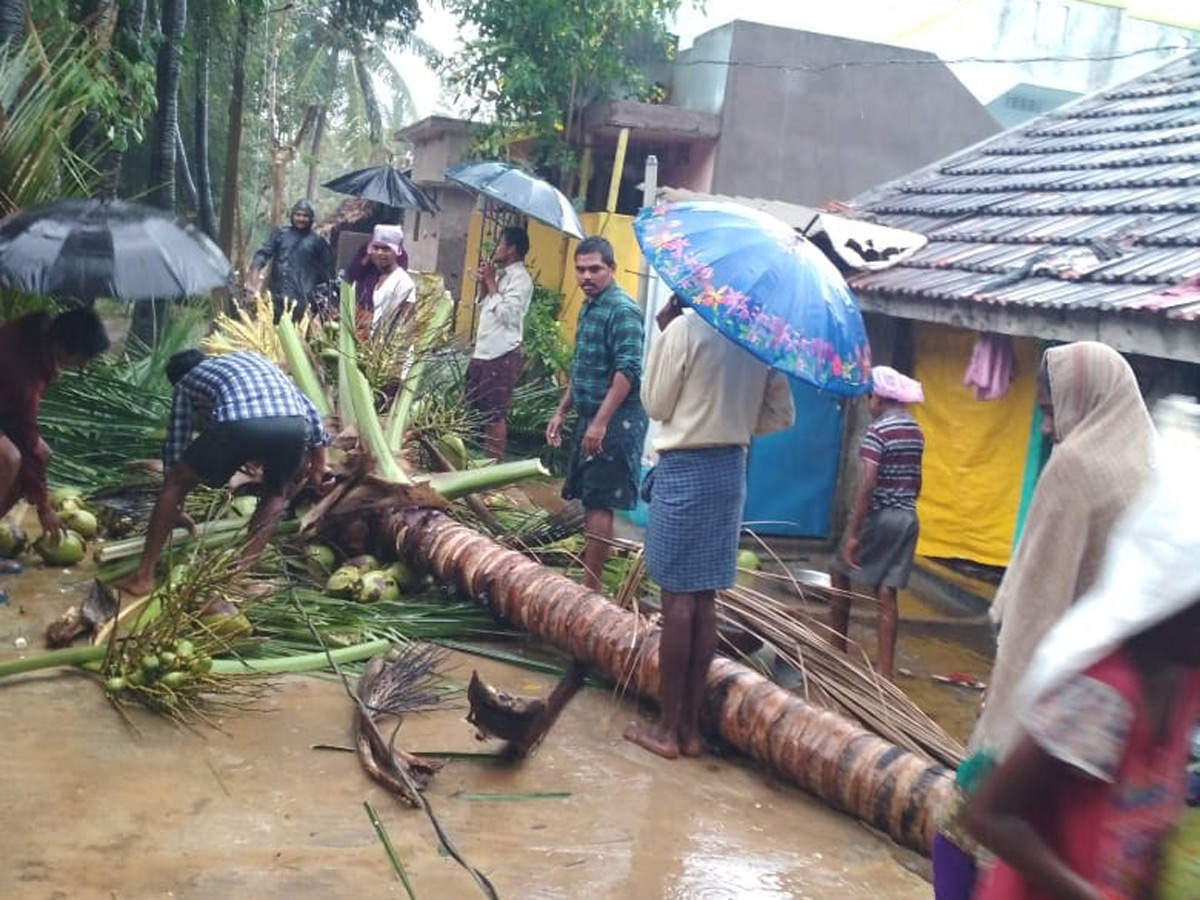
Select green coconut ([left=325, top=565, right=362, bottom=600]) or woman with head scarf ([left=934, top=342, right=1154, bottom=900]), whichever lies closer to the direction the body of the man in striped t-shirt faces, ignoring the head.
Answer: the green coconut

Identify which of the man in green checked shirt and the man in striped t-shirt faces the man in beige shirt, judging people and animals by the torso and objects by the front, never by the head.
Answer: the man in striped t-shirt

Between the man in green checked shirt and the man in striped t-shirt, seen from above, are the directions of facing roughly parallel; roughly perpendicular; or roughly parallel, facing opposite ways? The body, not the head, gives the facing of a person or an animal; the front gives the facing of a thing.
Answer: roughly perpendicular

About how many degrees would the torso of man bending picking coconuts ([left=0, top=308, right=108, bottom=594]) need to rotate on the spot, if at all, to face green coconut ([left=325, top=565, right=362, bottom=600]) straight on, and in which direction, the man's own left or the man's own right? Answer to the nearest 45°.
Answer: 0° — they already face it

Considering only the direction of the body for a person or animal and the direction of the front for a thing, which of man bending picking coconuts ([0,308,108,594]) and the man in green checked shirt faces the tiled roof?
the man bending picking coconuts

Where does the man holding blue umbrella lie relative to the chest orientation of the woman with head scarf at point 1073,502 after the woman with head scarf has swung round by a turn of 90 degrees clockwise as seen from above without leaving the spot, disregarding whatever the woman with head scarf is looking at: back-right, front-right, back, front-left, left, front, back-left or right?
front-left

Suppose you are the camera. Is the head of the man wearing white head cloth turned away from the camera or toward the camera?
toward the camera

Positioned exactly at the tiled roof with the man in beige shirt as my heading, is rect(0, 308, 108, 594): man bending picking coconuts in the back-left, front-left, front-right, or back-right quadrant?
front-left

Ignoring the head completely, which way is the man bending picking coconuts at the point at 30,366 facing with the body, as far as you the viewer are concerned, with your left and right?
facing to the right of the viewer

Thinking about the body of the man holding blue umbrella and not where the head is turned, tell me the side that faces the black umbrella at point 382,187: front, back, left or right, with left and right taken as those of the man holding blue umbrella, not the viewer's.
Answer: front

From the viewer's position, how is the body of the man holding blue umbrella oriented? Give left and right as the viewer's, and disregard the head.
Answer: facing away from the viewer and to the left of the viewer

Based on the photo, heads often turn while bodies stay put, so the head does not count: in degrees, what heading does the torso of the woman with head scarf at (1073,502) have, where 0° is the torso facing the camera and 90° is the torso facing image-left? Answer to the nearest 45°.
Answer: approximately 90°

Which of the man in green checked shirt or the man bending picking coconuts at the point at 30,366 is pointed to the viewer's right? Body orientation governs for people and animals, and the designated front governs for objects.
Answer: the man bending picking coconuts

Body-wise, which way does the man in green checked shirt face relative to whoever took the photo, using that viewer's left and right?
facing the viewer and to the left of the viewer

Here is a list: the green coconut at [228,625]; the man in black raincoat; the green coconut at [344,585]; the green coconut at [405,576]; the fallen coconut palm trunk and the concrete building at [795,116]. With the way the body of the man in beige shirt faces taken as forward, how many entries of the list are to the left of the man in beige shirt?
4

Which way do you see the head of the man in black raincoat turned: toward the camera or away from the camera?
toward the camera

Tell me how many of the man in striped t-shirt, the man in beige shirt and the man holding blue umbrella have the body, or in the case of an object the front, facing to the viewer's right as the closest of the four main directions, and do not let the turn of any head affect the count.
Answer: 0
